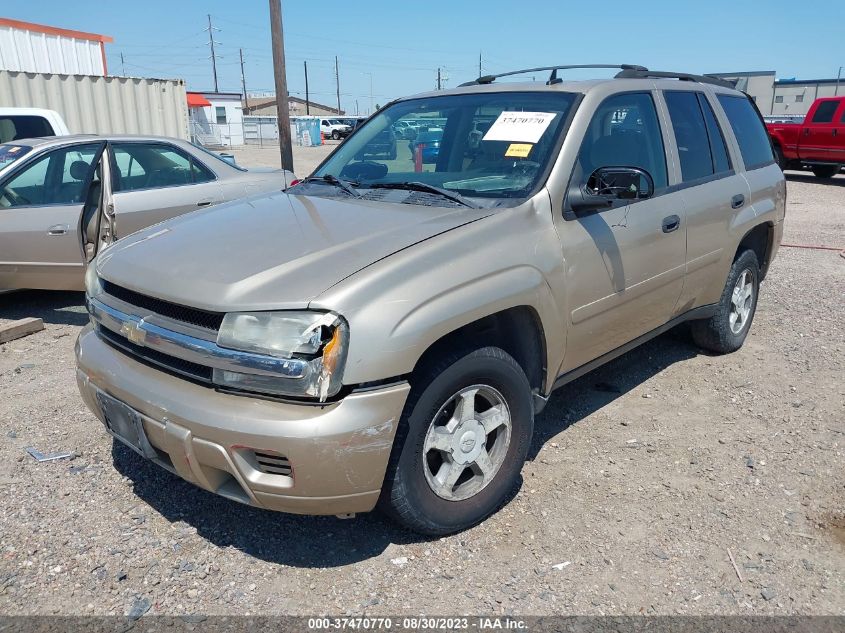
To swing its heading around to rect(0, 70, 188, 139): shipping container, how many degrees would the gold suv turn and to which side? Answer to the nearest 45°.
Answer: approximately 90° to its right

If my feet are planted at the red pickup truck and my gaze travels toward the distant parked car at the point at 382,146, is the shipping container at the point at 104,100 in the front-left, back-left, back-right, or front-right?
front-left

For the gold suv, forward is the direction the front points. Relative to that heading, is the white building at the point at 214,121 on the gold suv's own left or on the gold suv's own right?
on the gold suv's own right

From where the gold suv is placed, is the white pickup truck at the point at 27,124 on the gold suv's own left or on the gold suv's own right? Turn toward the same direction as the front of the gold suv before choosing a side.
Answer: on the gold suv's own right

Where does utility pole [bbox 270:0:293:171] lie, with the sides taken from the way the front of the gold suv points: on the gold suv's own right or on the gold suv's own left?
on the gold suv's own right

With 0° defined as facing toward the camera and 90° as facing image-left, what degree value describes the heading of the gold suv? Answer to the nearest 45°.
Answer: approximately 45°

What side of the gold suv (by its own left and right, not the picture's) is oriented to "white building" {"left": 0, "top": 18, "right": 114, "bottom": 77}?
right
